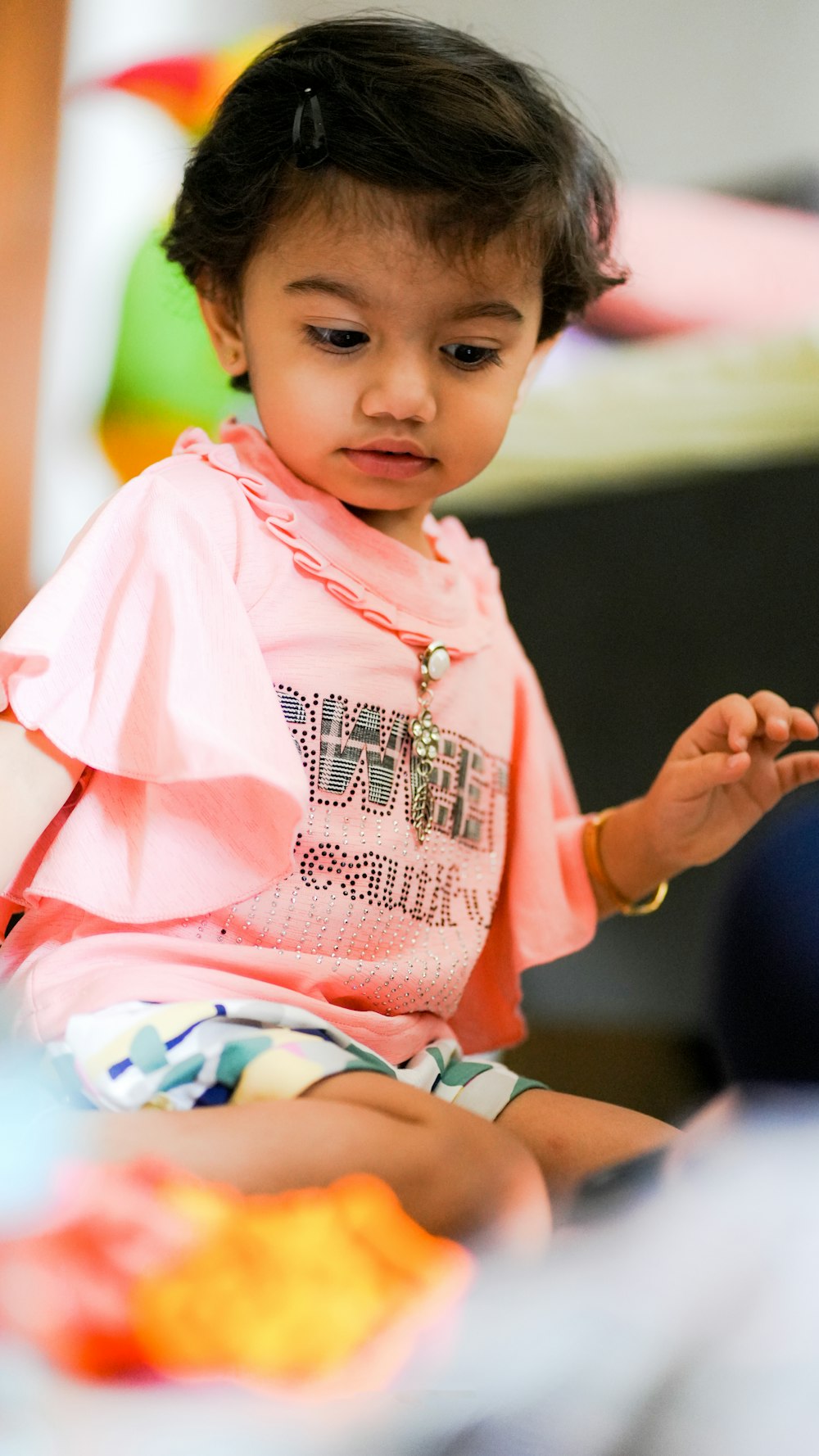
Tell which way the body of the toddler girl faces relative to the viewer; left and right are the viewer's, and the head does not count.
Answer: facing the viewer and to the right of the viewer
